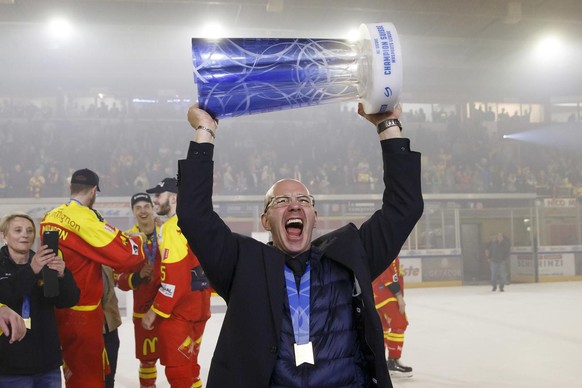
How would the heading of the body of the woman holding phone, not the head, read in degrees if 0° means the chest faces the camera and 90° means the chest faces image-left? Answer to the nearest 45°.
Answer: approximately 315°

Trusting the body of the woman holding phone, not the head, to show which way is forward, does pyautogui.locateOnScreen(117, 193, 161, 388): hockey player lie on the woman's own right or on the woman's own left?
on the woman's own left

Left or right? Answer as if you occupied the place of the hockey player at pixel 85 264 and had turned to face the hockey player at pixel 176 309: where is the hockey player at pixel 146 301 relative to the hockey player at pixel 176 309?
left

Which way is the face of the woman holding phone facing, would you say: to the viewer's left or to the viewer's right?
to the viewer's right

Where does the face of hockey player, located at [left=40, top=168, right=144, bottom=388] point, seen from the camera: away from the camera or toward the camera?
away from the camera

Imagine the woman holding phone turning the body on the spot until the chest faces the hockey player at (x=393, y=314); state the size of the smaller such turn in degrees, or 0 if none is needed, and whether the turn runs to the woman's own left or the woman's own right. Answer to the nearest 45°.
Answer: approximately 90° to the woman's own left
